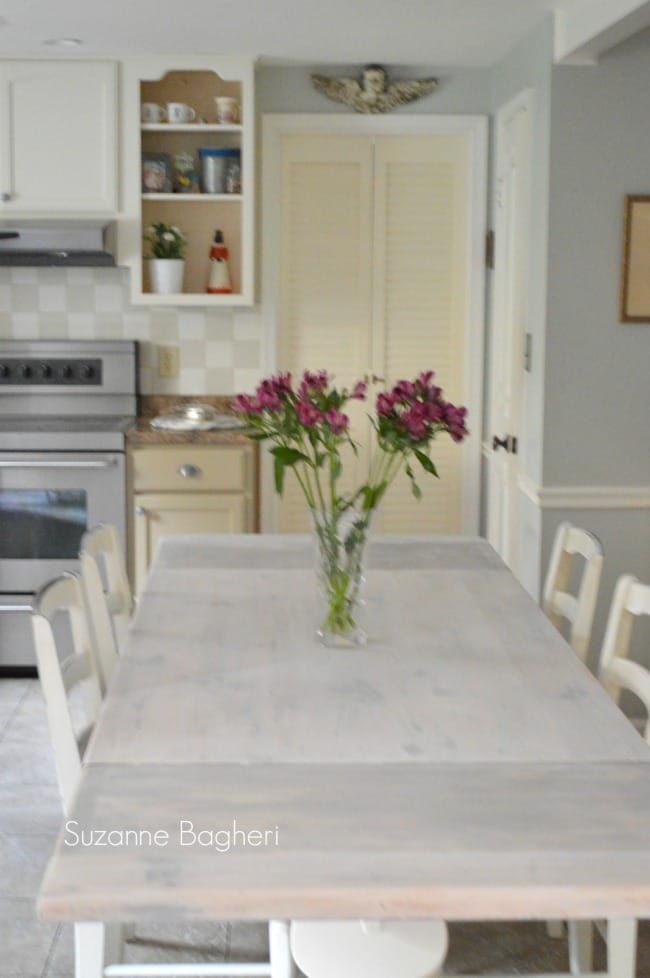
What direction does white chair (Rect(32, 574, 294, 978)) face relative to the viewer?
to the viewer's right

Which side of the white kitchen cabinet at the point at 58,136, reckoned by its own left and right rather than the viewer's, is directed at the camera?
front

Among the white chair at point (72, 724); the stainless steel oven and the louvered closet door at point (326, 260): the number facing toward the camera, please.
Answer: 2

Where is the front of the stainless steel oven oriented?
toward the camera

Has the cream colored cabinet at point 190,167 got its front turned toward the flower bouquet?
yes

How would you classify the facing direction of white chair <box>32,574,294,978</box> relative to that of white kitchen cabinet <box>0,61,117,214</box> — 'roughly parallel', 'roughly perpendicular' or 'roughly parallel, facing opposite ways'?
roughly perpendicular

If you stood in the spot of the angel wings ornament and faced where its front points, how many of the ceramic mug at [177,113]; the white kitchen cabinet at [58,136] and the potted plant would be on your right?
3

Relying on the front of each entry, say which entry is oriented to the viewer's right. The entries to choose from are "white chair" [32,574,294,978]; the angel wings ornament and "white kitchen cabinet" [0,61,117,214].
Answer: the white chair

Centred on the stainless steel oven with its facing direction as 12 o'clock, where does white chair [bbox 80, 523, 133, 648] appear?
The white chair is roughly at 12 o'clock from the stainless steel oven.

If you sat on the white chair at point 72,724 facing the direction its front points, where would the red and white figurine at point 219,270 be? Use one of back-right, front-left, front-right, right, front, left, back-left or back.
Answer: left

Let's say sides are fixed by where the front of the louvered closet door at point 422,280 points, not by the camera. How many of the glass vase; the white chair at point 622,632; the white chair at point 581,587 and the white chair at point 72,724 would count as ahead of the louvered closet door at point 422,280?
4

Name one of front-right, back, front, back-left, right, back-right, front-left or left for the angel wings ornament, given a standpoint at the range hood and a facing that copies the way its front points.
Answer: left

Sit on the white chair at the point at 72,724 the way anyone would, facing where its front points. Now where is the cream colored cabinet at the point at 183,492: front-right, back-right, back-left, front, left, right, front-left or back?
left
